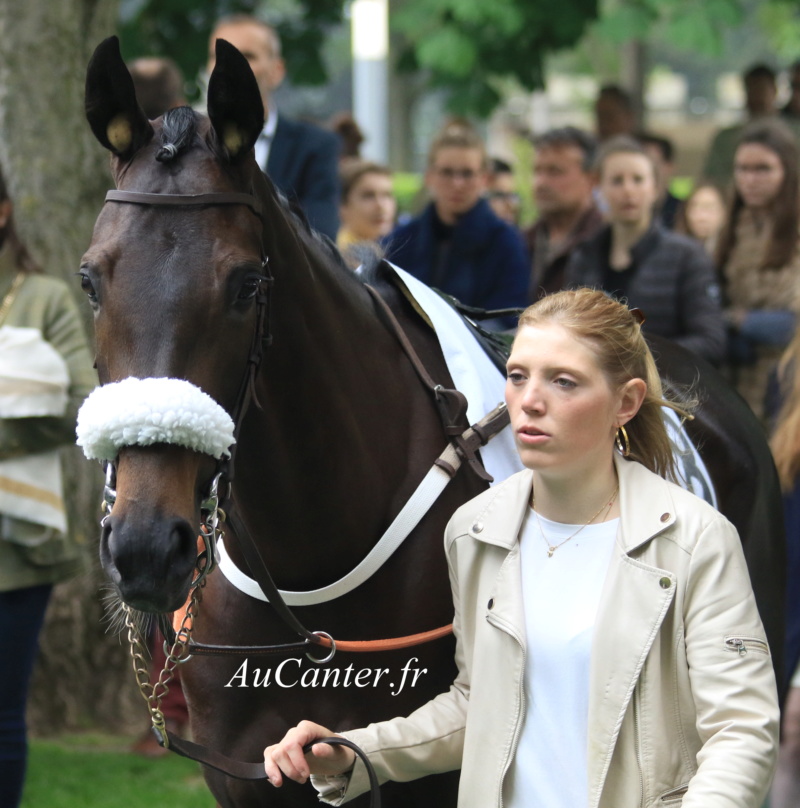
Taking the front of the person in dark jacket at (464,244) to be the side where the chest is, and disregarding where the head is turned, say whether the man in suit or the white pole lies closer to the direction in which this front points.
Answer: the man in suit

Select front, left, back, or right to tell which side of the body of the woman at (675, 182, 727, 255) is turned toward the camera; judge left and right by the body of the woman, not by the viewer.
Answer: front

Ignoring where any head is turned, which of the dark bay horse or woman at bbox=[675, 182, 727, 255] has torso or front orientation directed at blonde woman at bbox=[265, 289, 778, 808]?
the woman

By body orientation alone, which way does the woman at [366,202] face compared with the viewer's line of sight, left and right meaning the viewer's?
facing the viewer and to the right of the viewer

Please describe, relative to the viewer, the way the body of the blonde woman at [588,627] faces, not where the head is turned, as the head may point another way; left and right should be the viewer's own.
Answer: facing the viewer and to the left of the viewer

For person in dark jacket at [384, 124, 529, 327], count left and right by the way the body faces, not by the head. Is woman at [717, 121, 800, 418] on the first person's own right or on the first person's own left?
on the first person's own left

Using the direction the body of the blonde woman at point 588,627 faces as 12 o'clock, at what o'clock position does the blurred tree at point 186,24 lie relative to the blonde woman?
The blurred tree is roughly at 4 o'clock from the blonde woman.

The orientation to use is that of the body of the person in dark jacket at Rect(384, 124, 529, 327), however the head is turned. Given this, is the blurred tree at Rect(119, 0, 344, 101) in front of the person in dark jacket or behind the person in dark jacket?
behind
